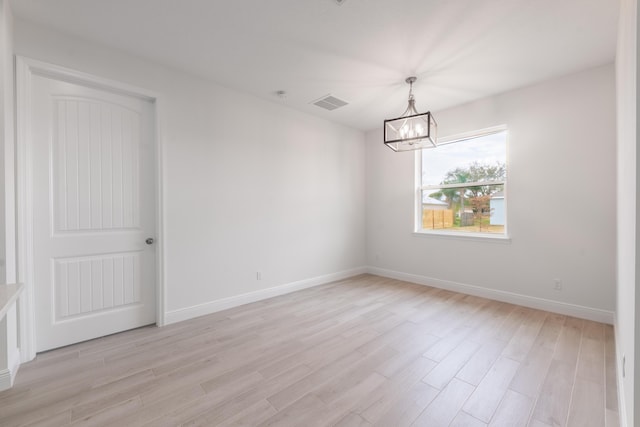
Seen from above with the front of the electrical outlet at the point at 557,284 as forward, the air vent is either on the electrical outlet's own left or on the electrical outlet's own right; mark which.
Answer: on the electrical outlet's own right

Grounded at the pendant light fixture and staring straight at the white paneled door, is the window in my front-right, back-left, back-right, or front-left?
back-right

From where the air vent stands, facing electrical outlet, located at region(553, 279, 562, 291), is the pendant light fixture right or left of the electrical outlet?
right

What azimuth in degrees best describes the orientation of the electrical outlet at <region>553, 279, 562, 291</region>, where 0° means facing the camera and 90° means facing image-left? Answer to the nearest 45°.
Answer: approximately 0°

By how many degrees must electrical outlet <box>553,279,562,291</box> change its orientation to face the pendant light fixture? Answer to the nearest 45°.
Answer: approximately 45° to its right
